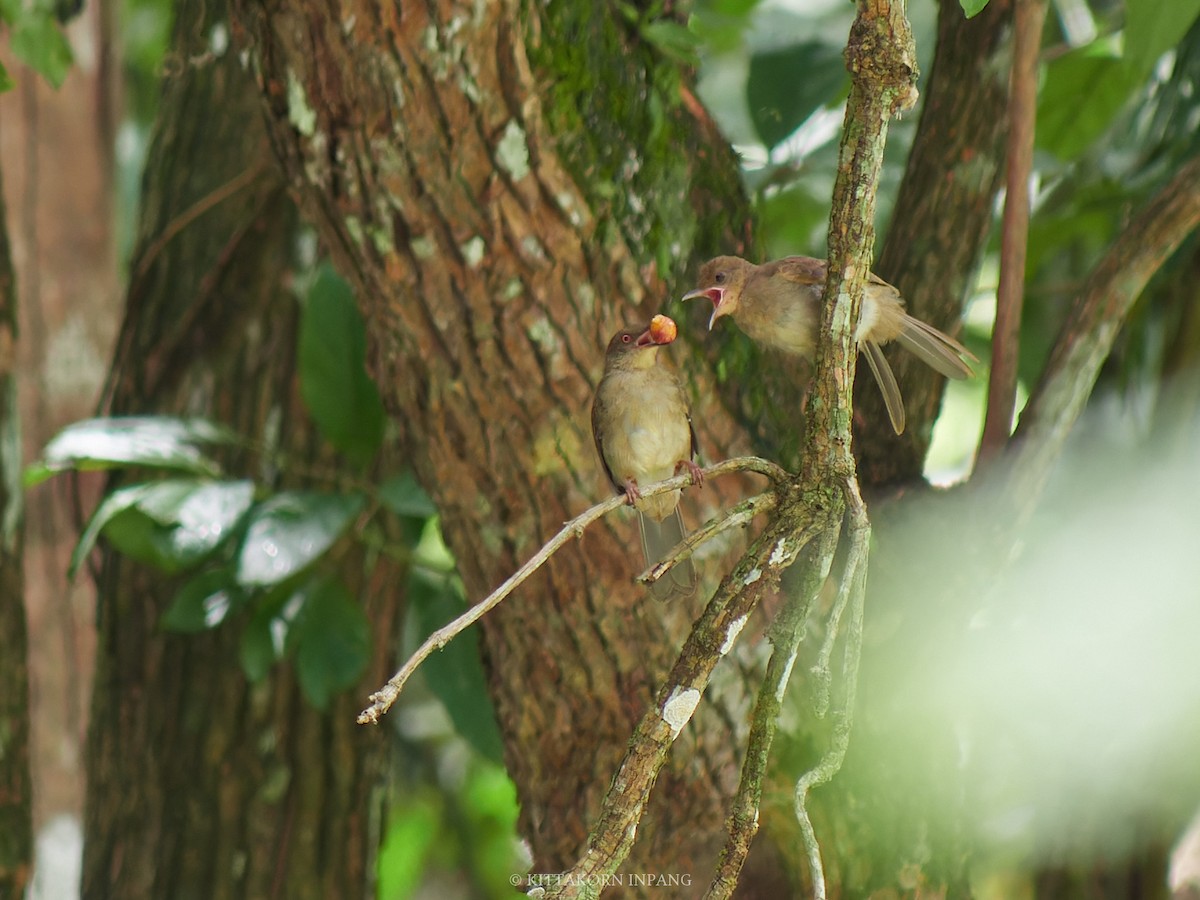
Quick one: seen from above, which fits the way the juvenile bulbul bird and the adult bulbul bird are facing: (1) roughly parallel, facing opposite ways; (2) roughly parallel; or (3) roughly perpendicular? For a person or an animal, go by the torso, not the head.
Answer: roughly perpendicular

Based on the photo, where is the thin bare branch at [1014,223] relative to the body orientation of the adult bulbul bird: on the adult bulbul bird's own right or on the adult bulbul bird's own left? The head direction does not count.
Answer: on the adult bulbul bird's own left

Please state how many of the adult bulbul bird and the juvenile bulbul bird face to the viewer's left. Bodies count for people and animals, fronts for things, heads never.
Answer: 1

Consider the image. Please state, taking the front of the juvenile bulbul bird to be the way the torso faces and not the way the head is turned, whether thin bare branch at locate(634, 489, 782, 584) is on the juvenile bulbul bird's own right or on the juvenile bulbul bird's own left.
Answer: on the juvenile bulbul bird's own left

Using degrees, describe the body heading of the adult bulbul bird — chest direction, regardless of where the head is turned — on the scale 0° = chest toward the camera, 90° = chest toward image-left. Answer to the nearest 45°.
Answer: approximately 0°

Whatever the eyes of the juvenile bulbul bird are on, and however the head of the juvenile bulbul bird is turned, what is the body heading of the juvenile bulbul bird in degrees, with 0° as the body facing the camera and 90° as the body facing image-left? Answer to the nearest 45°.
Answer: approximately 90°
